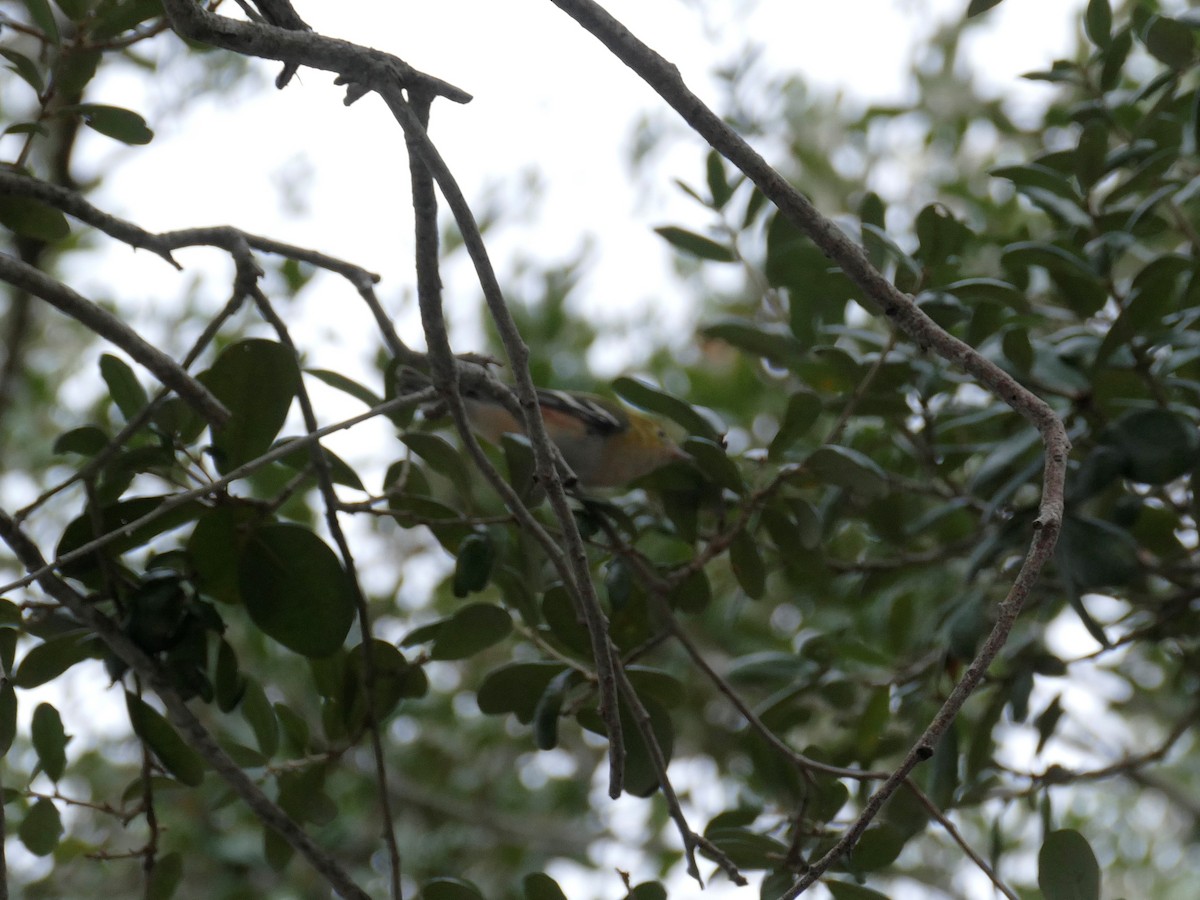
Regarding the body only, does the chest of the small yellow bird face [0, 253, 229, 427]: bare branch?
no

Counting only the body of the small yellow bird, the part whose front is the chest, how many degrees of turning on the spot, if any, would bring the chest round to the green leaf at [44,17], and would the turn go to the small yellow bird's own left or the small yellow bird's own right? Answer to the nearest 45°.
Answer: approximately 135° to the small yellow bird's own right

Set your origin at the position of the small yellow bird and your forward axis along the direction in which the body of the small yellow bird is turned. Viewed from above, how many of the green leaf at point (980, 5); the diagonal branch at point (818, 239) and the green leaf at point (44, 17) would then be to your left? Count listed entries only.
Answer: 0

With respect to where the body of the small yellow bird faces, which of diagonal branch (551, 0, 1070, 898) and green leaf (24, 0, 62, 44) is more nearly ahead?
the diagonal branch

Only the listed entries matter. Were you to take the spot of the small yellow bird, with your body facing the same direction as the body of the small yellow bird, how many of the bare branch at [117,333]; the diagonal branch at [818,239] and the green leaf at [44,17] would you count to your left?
0

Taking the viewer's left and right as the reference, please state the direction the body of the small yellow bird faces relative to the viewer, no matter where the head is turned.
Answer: facing to the right of the viewer

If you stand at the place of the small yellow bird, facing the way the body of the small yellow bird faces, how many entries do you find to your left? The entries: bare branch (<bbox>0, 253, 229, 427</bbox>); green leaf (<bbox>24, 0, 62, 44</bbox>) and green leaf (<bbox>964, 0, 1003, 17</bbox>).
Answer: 0

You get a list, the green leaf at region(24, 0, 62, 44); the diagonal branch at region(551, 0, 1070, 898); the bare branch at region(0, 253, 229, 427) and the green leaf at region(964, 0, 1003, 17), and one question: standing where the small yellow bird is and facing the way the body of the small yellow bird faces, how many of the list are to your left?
0

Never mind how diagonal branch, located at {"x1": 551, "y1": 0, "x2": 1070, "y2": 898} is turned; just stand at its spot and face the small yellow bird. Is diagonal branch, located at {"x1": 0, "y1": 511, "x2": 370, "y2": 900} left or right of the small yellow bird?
left
